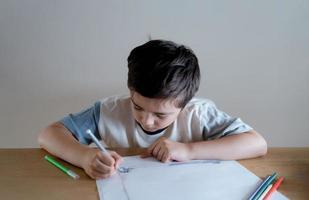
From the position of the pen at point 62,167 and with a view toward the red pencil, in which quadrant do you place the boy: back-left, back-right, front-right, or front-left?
front-left

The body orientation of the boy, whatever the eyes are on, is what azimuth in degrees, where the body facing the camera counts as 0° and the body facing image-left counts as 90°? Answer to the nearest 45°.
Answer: approximately 0°
